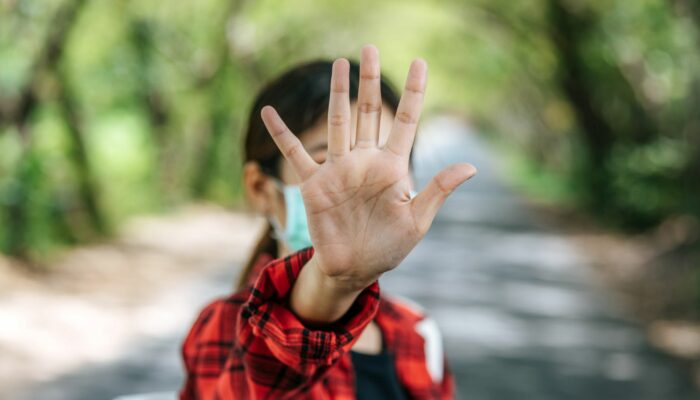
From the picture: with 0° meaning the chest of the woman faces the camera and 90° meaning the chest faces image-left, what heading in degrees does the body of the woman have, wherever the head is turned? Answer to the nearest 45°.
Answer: approximately 315°
